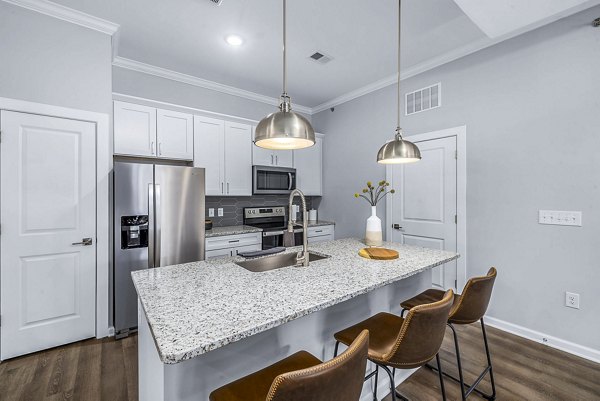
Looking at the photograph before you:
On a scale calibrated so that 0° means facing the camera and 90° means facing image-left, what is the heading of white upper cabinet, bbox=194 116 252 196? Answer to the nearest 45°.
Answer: approximately 315°

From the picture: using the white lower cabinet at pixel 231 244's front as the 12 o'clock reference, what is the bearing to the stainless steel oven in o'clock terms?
The stainless steel oven is roughly at 9 o'clock from the white lower cabinet.

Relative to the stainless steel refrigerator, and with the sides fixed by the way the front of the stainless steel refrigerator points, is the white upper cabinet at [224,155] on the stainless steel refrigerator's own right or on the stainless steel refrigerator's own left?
on the stainless steel refrigerator's own left

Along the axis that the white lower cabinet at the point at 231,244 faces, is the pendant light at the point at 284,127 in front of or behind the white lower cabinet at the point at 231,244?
in front

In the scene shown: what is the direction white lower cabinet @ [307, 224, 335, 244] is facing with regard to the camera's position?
facing the viewer and to the right of the viewer

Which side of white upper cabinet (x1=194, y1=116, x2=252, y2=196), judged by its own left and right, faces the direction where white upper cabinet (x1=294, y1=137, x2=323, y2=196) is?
left

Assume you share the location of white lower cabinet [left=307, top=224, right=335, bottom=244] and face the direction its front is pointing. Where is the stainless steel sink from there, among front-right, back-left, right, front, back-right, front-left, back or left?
front-right

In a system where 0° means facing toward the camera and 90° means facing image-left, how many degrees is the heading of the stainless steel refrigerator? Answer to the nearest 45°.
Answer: approximately 0°

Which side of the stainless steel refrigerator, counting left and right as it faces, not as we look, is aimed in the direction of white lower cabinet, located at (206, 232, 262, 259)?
left

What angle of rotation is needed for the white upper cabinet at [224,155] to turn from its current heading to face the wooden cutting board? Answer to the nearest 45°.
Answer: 0° — it already faces it
